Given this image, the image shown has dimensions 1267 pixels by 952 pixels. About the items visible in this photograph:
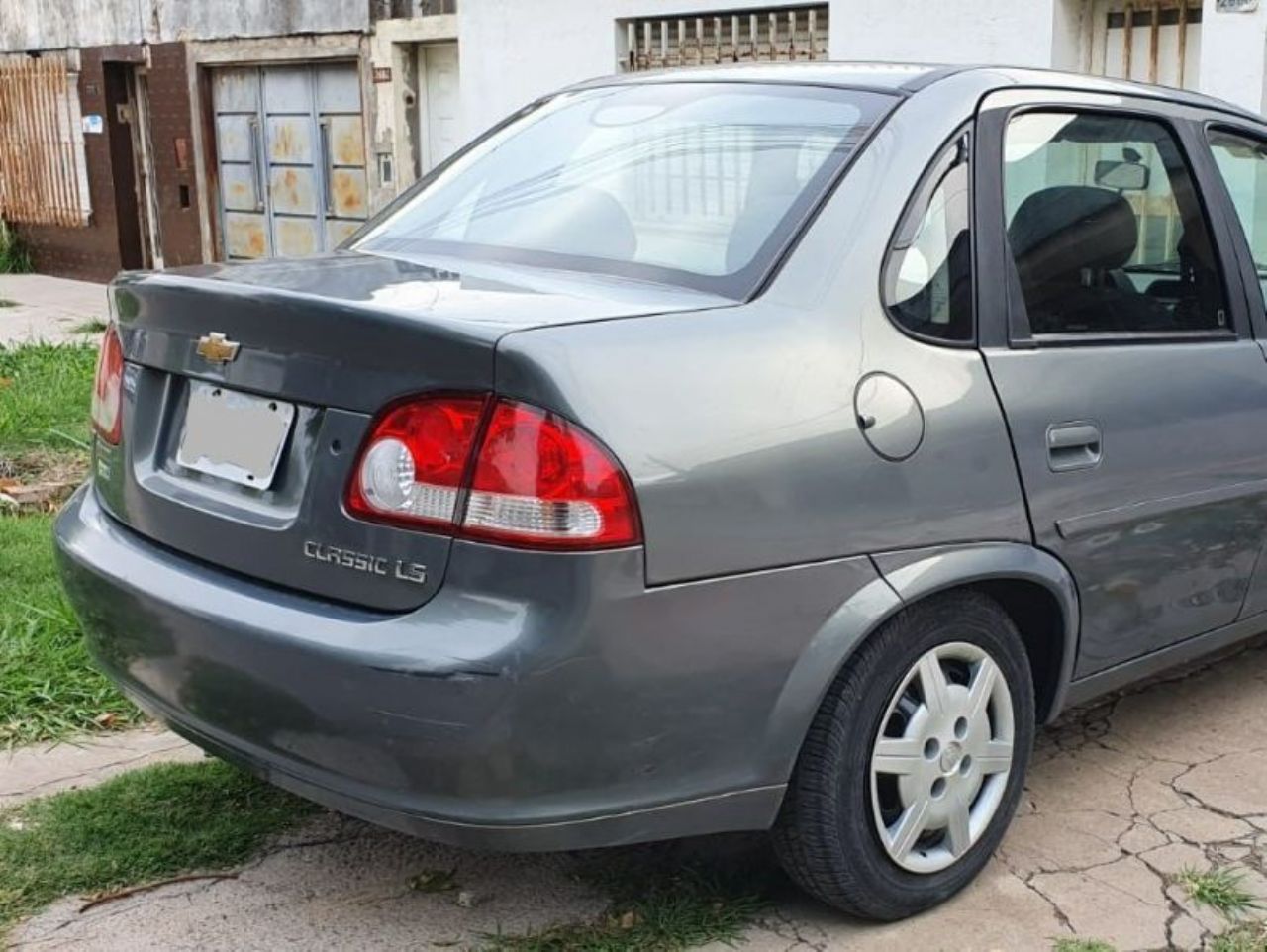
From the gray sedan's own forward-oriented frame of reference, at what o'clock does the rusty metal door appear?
The rusty metal door is roughly at 10 o'clock from the gray sedan.

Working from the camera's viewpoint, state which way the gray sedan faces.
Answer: facing away from the viewer and to the right of the viewer
